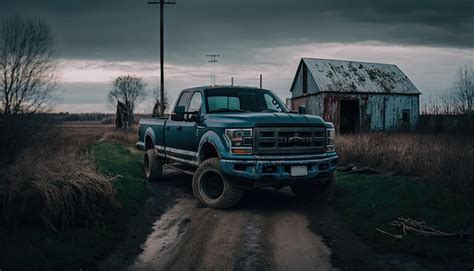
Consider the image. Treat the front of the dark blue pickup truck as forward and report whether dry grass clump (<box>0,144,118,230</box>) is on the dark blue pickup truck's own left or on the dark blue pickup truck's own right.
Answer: on the dark blue pickup truck's own right

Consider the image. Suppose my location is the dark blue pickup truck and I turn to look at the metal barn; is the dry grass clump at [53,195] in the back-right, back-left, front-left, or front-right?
back-left

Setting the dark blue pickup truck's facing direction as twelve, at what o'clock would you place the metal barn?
The metal barn is roughly at 8 o'clock from the dark blue pickup truck.

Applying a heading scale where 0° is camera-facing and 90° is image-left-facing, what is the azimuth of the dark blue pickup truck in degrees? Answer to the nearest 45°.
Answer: approximately 315°

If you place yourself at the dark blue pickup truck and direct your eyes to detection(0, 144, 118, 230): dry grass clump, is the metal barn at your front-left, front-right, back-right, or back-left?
back-right
